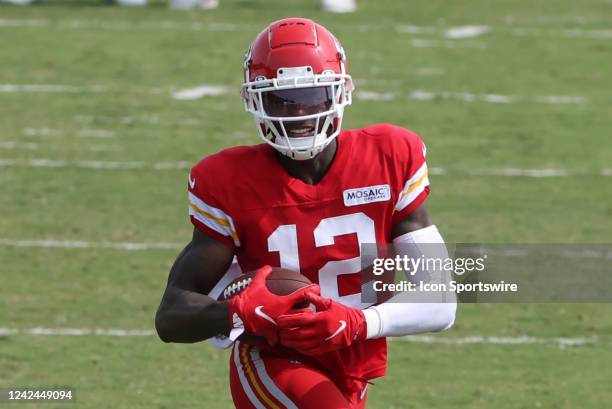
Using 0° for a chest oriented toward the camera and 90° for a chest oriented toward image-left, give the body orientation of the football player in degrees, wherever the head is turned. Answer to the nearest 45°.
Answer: approximately 0°
